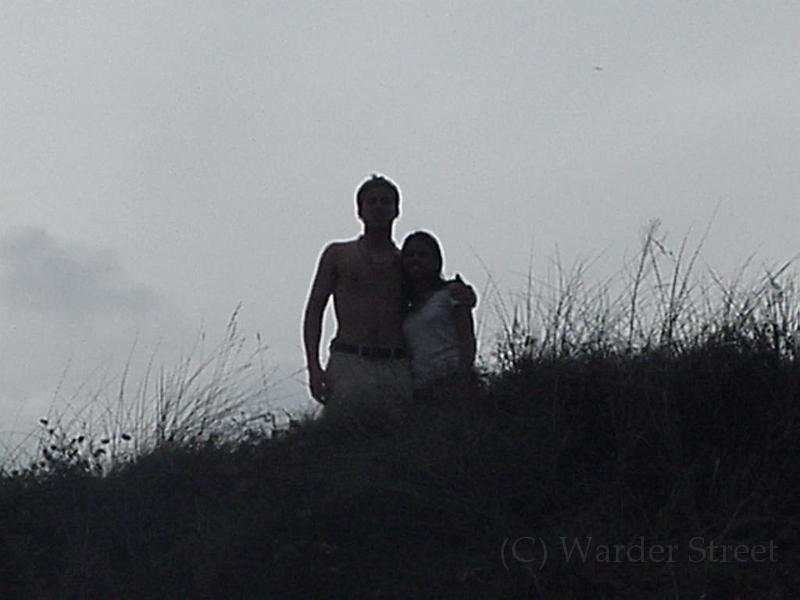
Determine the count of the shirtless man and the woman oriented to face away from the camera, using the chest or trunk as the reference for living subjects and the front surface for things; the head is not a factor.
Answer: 0

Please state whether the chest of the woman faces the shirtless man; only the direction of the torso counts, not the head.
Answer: no

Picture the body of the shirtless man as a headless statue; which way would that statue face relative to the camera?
toward the camera

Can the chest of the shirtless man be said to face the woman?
no

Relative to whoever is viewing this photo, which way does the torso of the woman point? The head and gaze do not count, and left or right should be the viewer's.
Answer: facing the viewer and to the left of the viewer

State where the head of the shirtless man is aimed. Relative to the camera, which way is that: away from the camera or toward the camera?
toward the camera

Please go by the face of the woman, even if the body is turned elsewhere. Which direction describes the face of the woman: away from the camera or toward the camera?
toward the camera
